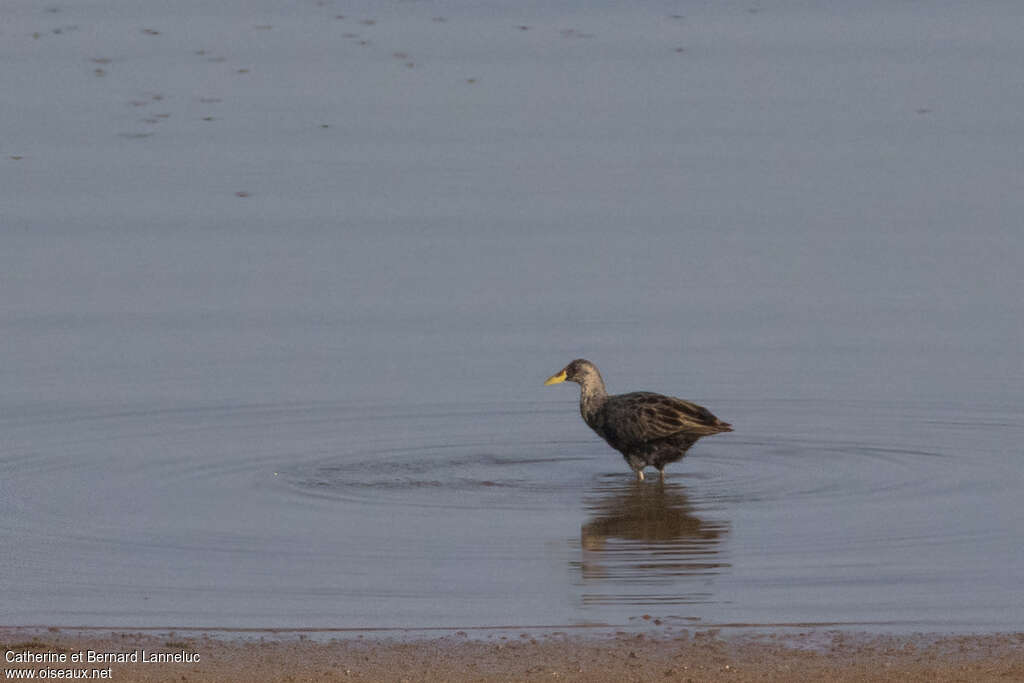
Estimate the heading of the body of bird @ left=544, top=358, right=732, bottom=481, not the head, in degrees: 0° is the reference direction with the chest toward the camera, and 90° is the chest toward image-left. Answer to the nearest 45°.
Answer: approximately 90°
